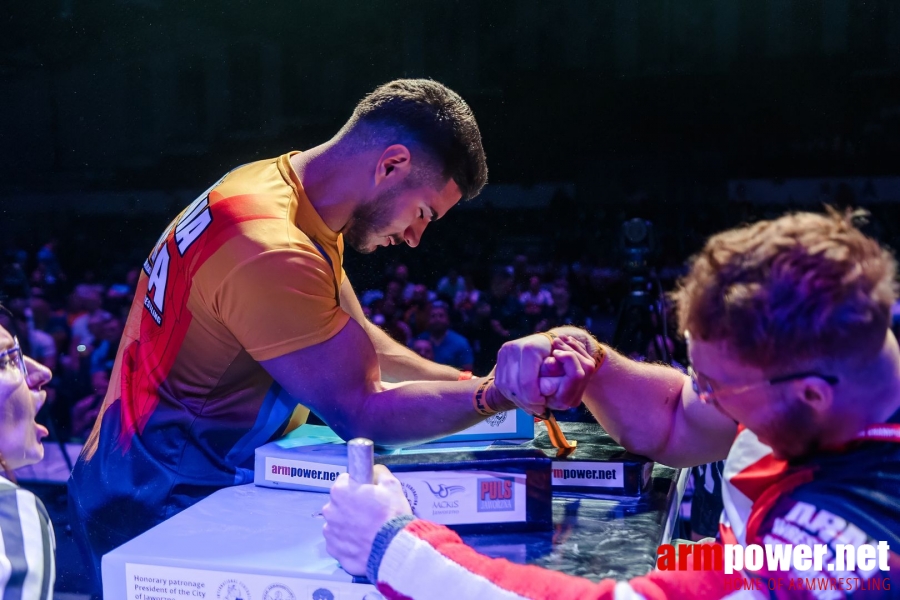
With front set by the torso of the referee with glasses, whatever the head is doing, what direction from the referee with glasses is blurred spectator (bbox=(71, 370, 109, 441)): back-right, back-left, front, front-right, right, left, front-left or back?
left

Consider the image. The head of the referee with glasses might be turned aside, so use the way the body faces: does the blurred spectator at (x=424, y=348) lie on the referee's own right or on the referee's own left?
on the referee's own left

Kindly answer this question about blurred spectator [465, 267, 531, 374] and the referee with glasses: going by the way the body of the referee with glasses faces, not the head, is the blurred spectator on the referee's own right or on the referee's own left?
on the referee's own left

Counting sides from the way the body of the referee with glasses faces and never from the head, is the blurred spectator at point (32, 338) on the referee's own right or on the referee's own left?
on the referee's own left

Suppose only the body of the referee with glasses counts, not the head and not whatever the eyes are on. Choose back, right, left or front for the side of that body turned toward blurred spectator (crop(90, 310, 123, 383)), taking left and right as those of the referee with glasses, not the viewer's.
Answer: left

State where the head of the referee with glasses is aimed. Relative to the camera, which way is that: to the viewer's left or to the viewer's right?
to the viewer's right

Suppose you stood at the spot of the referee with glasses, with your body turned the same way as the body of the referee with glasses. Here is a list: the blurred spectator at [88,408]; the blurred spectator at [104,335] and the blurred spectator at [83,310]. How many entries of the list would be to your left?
3

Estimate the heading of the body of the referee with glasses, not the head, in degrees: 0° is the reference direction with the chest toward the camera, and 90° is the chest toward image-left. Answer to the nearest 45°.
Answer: approximately 270°

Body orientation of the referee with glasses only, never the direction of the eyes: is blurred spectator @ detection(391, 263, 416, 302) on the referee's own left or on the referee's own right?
on the referee's own left

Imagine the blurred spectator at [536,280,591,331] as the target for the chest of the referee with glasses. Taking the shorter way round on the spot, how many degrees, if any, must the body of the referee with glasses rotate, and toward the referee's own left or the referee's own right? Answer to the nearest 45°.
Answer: approximately 45° to the referee's own left
